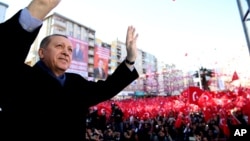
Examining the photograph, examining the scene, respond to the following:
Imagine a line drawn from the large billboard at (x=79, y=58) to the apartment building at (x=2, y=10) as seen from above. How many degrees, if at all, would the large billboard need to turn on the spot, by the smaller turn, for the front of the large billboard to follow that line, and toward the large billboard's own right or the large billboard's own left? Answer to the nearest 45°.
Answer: approximately 45° to the large billboard's own right

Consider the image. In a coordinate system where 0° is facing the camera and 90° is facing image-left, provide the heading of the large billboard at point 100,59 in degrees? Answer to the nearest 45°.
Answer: approximately 315°

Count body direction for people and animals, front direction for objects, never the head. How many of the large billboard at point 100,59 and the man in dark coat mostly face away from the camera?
0

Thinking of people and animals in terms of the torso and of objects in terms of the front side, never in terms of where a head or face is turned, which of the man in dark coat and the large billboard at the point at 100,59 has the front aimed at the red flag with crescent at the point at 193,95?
the large billboard

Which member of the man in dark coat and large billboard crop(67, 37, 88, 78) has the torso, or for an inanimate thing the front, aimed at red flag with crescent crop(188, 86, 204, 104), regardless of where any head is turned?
the large billboard

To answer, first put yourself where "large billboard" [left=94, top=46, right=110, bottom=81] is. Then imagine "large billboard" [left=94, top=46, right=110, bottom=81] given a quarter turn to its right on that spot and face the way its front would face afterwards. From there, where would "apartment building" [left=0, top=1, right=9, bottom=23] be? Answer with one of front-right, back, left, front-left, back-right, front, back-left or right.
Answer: front-left

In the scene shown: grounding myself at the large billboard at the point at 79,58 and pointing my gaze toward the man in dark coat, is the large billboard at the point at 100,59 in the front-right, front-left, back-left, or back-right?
back-left

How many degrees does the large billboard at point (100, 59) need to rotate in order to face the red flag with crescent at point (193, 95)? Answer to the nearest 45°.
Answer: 0° — it already faces it

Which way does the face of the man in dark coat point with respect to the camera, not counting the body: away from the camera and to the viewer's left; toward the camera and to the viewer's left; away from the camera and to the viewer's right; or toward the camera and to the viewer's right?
toward the camera and to the viewer's right
